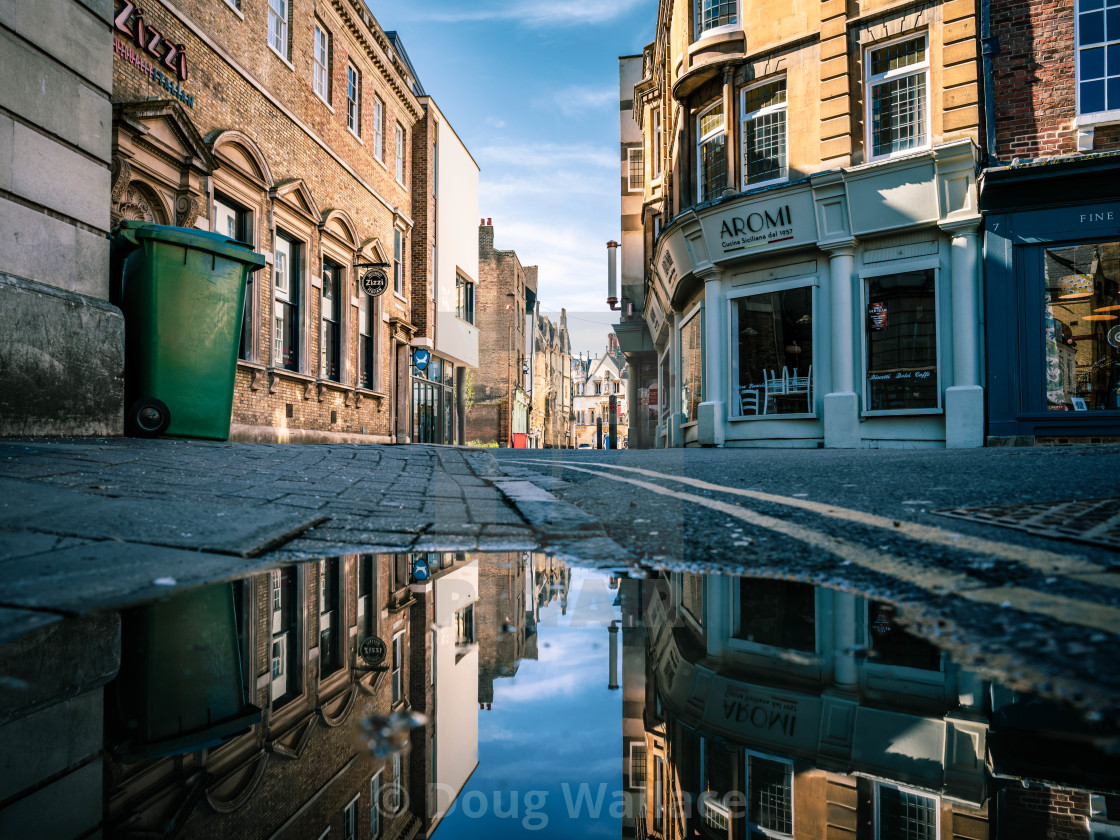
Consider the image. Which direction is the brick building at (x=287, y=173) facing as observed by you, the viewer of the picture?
facing the viewer and to the right of the viewer

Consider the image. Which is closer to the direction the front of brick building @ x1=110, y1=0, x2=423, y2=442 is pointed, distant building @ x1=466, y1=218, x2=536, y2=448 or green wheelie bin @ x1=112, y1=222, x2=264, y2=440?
the green wheelie bin

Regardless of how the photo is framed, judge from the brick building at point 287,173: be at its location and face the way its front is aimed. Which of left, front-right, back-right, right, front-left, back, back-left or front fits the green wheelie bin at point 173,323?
front-right

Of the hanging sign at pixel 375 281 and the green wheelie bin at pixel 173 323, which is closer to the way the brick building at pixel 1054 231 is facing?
the green wheelie bin

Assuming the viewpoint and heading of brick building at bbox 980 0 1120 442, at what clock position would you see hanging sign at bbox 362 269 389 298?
The hanging sign is roughly at 3 o'clock from the brick building.

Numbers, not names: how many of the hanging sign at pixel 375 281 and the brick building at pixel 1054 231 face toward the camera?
2

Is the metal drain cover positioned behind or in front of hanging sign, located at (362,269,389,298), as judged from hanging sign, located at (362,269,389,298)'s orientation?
in front

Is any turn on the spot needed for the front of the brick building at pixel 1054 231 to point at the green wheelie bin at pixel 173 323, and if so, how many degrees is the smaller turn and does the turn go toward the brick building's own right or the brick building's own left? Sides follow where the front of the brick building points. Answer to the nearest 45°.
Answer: approximately 45° to the brick building's own right

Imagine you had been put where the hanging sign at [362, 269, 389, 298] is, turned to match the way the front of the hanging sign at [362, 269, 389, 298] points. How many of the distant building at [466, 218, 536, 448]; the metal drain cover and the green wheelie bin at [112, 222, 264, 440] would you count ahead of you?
2

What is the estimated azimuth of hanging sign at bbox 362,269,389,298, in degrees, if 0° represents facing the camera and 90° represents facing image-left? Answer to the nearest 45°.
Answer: approximately 0°

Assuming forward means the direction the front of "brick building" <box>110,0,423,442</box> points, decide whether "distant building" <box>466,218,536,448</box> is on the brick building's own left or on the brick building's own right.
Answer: on the brick building's own left

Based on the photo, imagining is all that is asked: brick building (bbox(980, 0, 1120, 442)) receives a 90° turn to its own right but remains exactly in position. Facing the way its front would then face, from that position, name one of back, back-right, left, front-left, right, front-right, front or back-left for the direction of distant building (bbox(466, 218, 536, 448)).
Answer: front-right

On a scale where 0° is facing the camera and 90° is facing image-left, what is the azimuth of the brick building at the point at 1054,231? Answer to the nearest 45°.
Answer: approximately 0°

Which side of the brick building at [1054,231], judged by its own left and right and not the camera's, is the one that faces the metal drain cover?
front
